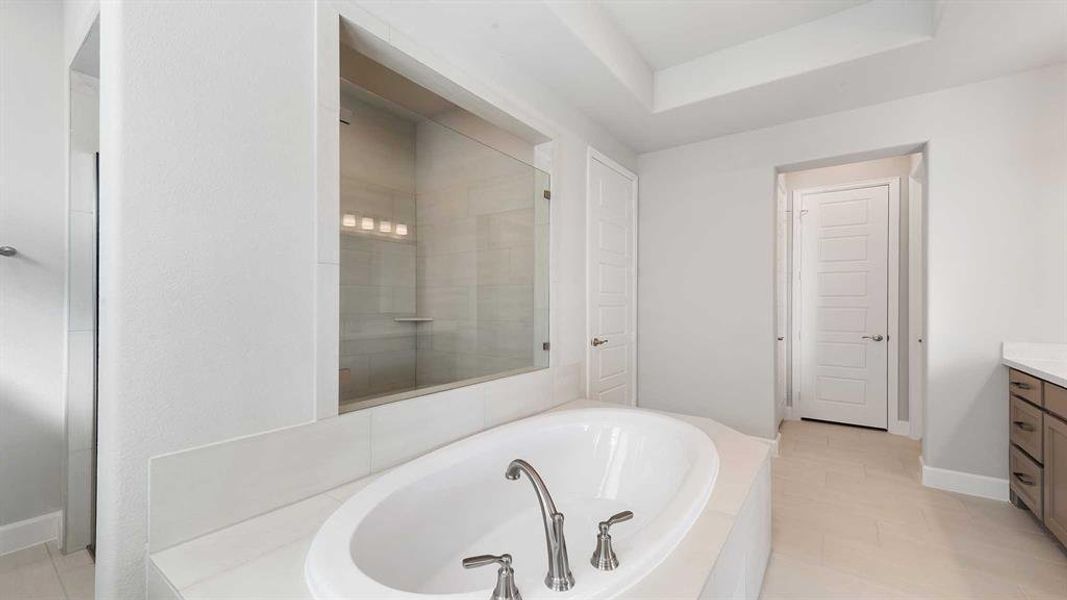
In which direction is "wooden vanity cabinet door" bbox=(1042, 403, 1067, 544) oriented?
to the viewer's left

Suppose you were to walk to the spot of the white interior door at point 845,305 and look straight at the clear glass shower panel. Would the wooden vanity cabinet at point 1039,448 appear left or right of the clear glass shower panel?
left

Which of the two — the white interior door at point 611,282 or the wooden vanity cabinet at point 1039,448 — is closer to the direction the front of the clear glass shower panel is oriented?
the wooden vanity cabinet

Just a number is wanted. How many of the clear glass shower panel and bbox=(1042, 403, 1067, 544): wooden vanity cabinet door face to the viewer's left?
1

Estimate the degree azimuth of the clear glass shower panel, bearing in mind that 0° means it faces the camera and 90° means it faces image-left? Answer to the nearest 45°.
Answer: approximately 315°

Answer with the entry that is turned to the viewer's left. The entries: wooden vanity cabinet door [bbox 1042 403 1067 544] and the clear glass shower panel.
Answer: the wooden vanity cabinet door

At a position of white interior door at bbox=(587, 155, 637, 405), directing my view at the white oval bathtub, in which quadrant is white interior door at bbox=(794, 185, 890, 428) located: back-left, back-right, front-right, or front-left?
back-left
